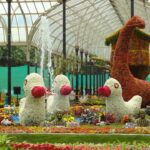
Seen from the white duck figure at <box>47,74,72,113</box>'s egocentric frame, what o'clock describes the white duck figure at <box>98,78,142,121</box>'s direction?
the white duck figure at <box>98,78,142,121</box> is roughly at 11 o'clock from the white duck figure at <box>47,74,72,113</box>.

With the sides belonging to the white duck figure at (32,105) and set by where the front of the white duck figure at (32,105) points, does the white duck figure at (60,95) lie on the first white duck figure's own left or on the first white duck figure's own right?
on the first white duck figure's own left

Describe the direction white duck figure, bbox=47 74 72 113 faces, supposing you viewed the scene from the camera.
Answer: facing the viewer and to the right of the viewer

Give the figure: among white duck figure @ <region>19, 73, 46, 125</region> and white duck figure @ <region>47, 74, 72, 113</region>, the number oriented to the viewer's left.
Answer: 0

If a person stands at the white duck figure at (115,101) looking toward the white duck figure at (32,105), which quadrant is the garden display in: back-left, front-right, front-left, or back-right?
back-right

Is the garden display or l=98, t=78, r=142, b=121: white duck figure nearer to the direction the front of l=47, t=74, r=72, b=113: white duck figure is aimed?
the white duck figure
